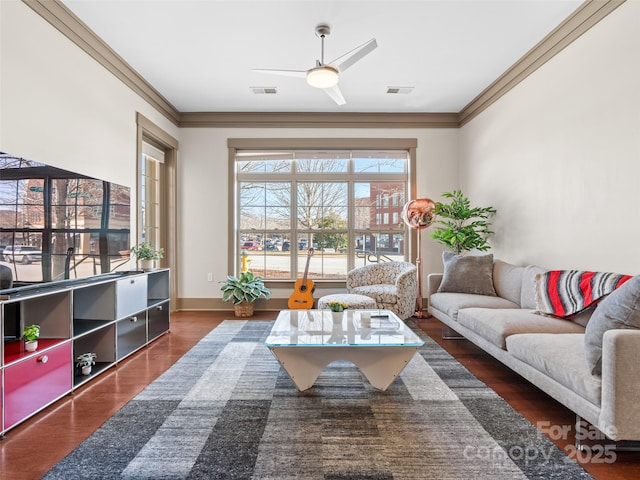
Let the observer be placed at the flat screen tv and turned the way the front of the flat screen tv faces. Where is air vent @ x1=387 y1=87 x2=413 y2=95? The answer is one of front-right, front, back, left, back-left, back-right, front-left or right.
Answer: front-left

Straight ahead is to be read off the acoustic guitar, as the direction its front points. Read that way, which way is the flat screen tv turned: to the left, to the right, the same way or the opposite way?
to the left

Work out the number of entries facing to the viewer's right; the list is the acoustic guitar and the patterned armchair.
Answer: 0

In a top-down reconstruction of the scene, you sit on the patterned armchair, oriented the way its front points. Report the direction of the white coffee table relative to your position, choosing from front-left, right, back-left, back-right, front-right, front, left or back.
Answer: front-left

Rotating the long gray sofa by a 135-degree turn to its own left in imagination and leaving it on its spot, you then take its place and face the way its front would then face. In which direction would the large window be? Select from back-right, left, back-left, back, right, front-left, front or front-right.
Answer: back-left

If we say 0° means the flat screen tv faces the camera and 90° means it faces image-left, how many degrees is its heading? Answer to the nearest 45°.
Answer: approximately 315°

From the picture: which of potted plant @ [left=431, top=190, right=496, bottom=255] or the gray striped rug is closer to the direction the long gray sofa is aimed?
the gray striped rug

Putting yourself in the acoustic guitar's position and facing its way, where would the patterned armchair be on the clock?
The patterned armchair is roughly at 10 o'clock from the acoustic guitar.

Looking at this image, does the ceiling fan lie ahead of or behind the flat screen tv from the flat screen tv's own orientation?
ahead

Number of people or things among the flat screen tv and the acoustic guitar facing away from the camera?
0

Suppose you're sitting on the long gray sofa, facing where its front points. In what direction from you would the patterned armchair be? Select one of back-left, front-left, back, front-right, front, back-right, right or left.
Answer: right

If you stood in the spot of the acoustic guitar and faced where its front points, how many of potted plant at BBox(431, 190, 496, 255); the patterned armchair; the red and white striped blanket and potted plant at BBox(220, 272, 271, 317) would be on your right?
1

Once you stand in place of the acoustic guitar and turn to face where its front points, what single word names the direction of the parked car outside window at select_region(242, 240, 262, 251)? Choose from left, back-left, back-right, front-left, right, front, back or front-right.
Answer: back-right

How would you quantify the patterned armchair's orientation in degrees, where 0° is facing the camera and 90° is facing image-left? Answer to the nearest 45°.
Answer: approximately 45°

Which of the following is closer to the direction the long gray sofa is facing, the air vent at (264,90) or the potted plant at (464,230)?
the air vent

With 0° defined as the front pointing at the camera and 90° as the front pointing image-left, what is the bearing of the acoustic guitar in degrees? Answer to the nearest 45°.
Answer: approximately 0°
